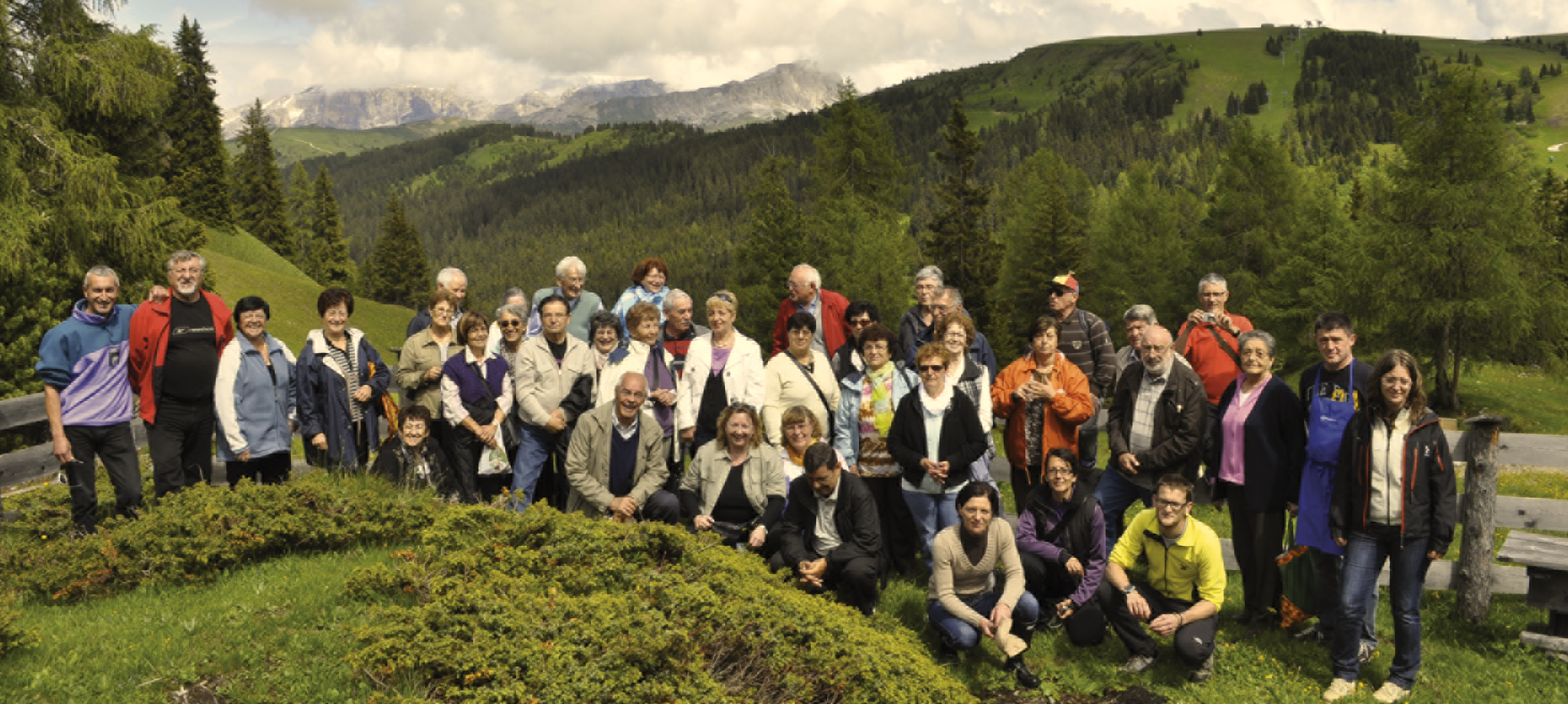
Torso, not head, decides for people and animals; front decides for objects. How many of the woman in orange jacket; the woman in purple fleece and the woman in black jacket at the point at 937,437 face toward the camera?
3

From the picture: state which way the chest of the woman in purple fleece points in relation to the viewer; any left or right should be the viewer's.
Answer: facing the viewer

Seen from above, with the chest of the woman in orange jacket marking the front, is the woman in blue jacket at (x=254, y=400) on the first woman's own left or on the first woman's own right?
on the first woman's own right

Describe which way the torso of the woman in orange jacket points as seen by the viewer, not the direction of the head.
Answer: toward the camera

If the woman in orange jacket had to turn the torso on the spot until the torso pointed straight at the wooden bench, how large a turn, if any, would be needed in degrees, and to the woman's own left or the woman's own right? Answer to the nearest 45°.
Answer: approximately 90° to the woman's own left

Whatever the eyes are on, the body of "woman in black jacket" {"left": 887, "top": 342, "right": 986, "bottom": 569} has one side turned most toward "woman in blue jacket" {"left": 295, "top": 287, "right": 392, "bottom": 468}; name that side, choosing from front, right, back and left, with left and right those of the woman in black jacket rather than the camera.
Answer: right

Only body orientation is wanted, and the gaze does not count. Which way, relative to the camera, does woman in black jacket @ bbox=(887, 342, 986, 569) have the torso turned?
toward the camera

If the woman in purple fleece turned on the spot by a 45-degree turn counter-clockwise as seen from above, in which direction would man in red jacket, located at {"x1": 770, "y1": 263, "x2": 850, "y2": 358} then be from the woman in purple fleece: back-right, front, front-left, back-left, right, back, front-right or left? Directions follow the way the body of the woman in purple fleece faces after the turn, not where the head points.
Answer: back

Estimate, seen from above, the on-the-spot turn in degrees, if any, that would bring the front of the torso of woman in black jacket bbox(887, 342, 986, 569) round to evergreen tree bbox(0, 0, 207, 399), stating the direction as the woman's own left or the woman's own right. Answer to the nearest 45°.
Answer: approximately 135° to the woman's own right

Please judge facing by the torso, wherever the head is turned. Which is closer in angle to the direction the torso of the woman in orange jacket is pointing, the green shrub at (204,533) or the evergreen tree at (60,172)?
the green shrub

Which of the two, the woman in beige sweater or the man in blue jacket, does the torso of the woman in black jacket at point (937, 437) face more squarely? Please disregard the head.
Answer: the woman in beige sweater
